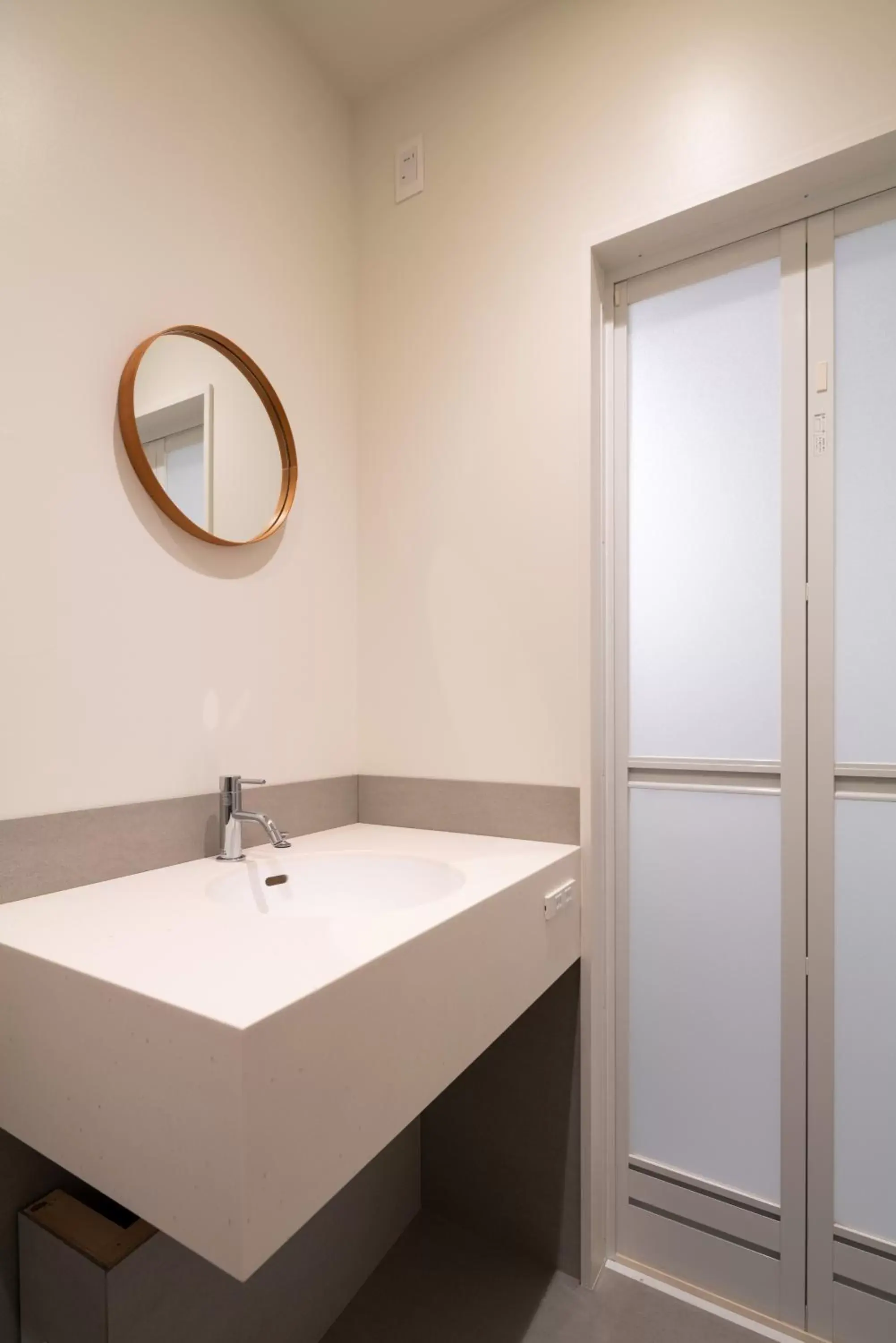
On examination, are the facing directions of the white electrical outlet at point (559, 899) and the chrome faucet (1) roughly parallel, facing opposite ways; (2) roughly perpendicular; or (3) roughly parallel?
roughly parallel

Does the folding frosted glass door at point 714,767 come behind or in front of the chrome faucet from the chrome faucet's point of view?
in front

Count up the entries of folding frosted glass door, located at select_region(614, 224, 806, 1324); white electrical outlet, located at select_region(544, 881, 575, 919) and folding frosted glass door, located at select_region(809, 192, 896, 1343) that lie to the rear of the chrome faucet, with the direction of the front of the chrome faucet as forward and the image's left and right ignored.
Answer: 0

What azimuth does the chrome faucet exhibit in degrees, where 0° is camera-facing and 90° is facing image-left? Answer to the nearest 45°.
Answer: approximately 315°

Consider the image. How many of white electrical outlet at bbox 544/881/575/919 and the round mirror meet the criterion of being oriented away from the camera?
0

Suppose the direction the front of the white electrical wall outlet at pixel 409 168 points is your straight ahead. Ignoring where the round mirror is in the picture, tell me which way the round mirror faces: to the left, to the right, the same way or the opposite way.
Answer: to the left

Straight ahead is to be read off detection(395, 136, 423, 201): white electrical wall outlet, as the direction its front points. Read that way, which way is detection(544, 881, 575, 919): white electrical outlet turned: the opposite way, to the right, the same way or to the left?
to the left

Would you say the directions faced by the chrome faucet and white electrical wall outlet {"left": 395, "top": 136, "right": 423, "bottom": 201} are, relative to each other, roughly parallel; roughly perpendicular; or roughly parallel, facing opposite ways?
roughly perpendicular

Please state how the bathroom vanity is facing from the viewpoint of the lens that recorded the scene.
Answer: facing the viewer and to the right of the viewer
